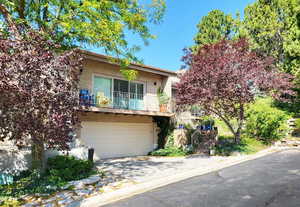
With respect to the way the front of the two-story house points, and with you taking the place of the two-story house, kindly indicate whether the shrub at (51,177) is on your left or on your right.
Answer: on your right

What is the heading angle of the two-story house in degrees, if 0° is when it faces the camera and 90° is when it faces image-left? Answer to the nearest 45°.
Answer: approximately 315°

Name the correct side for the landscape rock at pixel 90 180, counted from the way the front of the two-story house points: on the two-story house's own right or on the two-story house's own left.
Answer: on the two-story house's own right

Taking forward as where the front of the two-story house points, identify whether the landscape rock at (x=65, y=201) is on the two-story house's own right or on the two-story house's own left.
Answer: on the two-story house's own right

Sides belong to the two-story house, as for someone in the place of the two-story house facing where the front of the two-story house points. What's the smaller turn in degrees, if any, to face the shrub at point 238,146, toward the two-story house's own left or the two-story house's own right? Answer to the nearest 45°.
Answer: approximately 45° to the two-story house's own left

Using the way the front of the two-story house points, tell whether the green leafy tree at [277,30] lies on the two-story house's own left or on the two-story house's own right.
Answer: on the two-story house's own left
